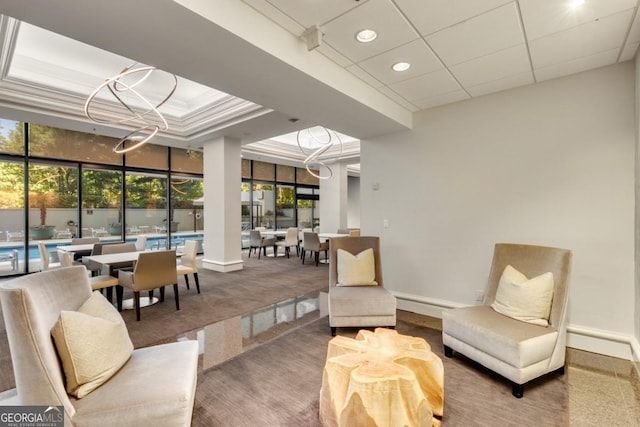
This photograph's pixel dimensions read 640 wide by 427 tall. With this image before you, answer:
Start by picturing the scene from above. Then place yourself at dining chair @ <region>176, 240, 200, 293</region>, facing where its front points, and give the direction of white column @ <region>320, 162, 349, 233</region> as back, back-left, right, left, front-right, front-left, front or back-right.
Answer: back

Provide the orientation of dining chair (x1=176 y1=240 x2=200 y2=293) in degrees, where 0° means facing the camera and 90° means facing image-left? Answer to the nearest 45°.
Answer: approximately 45°

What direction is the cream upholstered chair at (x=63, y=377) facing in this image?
to the viewer's right

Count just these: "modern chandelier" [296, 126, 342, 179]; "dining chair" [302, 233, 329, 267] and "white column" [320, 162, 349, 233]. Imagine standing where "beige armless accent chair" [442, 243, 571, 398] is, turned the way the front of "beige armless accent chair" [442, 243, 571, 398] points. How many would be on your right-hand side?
3

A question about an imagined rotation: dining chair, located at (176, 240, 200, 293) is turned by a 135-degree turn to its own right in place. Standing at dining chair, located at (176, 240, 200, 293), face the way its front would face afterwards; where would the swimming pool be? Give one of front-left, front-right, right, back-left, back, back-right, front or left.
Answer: front-left

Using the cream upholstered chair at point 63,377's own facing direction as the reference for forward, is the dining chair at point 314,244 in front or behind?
in front

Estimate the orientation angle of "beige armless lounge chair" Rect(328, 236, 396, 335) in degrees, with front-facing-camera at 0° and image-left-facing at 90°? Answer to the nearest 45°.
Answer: approximately 0°
